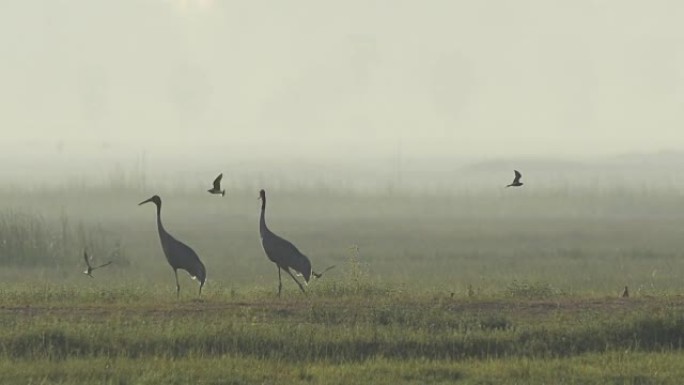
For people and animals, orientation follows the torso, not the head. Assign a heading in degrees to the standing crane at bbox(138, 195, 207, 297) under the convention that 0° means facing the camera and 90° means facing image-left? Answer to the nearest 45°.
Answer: approximately 90°

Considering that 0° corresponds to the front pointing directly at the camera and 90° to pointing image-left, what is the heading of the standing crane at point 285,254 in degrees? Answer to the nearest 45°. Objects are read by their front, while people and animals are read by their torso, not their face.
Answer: approximately 90°

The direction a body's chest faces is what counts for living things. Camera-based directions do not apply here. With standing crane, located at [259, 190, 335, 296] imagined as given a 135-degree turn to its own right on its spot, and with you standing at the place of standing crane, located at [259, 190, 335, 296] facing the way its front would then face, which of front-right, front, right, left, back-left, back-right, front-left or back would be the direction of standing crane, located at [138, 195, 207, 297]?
back-left
